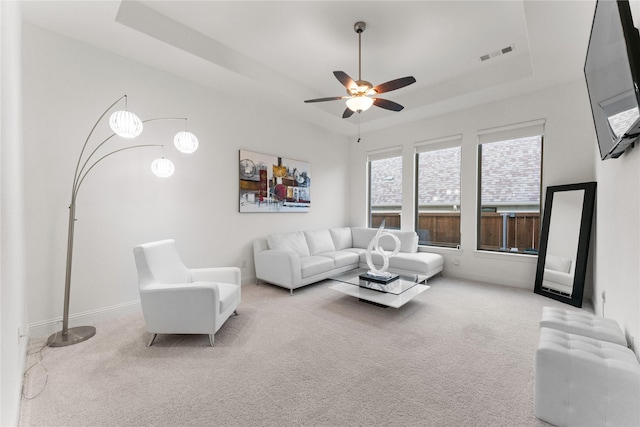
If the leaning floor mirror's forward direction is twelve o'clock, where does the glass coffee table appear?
The glass coffee table is roughly at 12 o'clock from the leaning floor mirror.

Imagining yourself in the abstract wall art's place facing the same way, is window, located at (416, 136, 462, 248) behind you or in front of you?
in front

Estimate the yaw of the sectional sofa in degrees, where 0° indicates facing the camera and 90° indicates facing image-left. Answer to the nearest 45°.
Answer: approximately 315°

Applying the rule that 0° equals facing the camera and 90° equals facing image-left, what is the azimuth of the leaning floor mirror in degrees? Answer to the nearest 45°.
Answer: approximately 45°

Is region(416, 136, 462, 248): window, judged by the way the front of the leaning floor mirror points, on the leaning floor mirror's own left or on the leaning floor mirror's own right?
on the leaning floor mirror's own right

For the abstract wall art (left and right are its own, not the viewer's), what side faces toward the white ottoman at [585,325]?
front

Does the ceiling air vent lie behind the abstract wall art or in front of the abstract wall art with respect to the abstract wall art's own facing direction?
in front

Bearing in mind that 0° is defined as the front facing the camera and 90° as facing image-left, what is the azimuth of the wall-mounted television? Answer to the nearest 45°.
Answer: approximately 45°

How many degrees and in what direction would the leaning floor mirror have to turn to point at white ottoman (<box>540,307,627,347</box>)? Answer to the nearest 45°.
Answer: approximately 45° to its left

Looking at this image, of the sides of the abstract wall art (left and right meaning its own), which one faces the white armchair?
right

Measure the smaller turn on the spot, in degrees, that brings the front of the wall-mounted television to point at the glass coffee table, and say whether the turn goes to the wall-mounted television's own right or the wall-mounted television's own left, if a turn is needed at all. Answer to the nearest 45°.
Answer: approximately 45° to the wall-mounted television's own right
